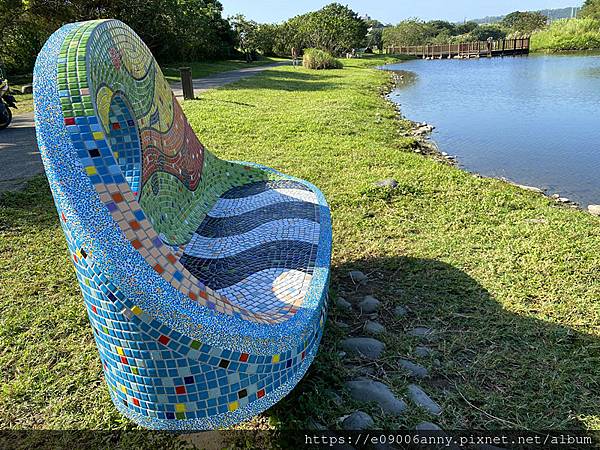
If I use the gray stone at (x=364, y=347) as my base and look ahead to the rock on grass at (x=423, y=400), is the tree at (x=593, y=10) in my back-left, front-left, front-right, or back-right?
back-left

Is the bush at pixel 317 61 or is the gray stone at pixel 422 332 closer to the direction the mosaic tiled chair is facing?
the gray stone

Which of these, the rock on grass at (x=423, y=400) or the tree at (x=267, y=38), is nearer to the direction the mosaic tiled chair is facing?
the rock on grass

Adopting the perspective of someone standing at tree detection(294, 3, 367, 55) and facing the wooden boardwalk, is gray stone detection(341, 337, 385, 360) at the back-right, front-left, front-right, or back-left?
back-right

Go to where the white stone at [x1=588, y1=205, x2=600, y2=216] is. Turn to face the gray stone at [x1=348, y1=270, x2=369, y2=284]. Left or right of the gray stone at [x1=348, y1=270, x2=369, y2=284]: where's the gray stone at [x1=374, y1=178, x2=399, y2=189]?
right

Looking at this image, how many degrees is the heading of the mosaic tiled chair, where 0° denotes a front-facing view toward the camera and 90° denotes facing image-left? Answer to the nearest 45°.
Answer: approximately 315°

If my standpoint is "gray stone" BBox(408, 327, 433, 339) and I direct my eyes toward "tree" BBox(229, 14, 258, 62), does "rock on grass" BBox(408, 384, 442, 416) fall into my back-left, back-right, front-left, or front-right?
back-left

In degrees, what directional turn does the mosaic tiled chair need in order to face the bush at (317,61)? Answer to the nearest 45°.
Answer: approximately 135° to its left

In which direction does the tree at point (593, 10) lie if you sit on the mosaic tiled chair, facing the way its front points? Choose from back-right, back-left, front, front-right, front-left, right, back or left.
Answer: left

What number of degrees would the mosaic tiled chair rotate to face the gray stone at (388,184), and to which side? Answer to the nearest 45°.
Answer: approximately 90° to its left

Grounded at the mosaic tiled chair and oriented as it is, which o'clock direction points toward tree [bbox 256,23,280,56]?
The tree is roughly at 8 o'clock from the mosaic tiled chair.
